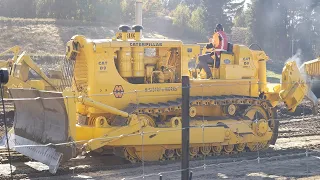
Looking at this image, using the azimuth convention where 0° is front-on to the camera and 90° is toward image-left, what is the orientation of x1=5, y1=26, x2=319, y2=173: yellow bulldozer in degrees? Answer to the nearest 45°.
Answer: approximately 45°

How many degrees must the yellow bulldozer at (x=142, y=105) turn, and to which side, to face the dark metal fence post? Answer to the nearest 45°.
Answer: approximately 45° to its left
